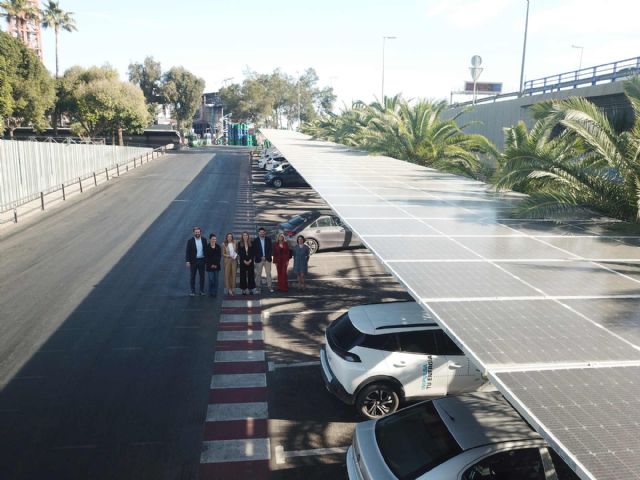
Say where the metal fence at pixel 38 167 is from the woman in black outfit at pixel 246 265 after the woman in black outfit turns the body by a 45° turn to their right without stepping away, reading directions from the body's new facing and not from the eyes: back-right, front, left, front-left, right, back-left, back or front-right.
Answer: right

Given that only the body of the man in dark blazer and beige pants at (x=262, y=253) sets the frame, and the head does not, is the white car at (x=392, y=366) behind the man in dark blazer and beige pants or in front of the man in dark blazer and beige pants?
in front

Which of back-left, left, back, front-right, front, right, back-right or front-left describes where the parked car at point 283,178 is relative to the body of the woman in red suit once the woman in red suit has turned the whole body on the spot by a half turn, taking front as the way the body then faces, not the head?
front

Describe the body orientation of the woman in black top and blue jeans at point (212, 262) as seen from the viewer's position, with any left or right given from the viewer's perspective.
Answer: facing the viewer

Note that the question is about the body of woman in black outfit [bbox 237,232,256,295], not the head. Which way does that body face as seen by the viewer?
toward the camera

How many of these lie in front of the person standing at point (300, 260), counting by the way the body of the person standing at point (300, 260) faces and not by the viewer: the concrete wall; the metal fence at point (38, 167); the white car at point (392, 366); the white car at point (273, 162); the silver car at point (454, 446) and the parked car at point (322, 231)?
2

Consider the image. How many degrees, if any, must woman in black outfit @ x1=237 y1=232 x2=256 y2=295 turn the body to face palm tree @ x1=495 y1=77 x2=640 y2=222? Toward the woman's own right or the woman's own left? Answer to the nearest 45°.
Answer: approximately 90° to the woman's own left

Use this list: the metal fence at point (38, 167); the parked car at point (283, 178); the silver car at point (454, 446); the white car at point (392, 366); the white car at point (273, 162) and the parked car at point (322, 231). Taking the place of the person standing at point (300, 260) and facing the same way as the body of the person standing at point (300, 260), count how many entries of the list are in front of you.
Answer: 2

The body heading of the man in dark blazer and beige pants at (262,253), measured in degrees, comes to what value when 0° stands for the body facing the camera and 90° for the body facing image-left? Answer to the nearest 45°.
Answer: approximately 0°
